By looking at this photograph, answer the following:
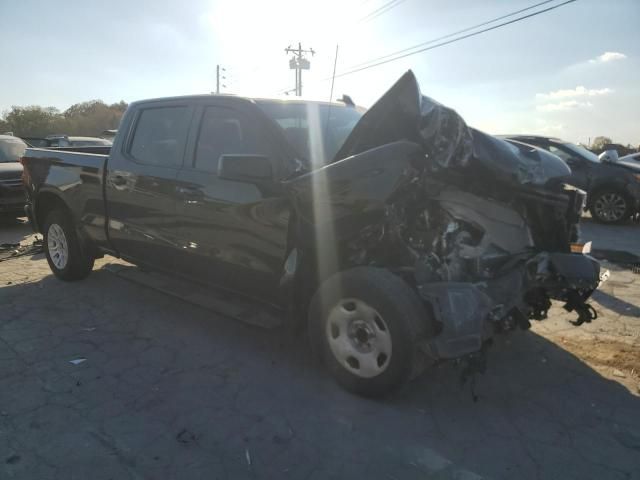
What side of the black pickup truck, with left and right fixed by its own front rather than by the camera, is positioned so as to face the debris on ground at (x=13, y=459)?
right

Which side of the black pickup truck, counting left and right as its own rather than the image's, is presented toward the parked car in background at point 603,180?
left

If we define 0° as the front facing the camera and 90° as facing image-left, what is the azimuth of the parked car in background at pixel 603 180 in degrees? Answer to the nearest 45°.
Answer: approximately 270°

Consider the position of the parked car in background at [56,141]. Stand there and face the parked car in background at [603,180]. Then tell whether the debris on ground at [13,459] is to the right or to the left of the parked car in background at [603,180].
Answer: right

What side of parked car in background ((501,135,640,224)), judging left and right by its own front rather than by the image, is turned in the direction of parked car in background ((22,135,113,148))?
back

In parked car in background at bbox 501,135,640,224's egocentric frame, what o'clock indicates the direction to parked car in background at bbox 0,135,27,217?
parked car in background at bbox 0,135,27,217 is roughly at 5 o'clock from parked car in background at bbox 501,135,640,224.

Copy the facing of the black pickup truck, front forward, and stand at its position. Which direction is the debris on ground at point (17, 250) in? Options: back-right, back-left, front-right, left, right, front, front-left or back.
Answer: back

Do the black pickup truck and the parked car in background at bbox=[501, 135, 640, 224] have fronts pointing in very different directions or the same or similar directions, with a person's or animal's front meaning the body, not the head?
same or similar directions

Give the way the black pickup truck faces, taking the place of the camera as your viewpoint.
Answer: facing the viewer and to the right of the viewer

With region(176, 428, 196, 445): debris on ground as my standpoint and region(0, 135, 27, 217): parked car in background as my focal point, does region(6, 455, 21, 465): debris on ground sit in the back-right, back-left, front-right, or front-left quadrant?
front-left

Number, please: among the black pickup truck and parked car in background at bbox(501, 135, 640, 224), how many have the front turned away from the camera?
0

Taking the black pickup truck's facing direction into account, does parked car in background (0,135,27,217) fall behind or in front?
behind
